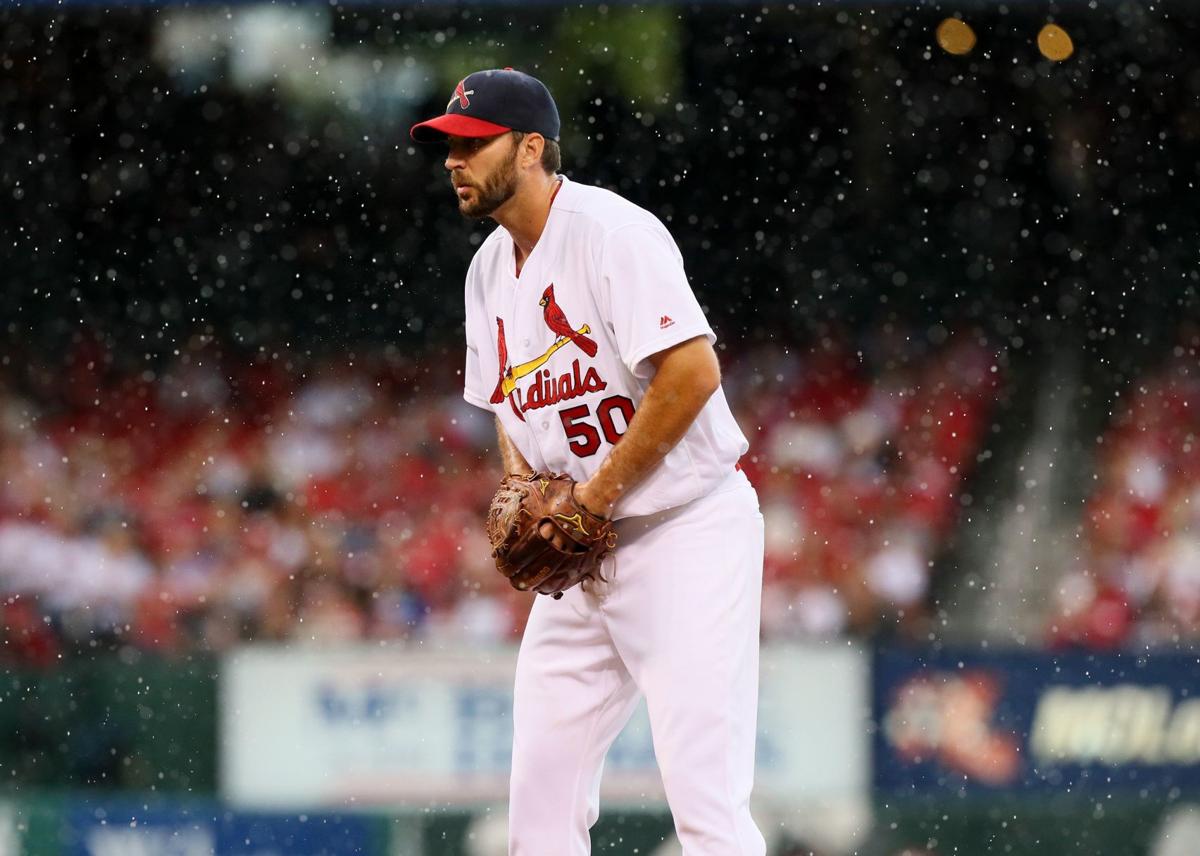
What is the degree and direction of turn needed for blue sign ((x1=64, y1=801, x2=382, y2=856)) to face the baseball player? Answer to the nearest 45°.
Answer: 0° — it already faces them

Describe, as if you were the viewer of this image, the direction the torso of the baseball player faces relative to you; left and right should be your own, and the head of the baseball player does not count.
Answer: facing the viewer and to the left of the viewer

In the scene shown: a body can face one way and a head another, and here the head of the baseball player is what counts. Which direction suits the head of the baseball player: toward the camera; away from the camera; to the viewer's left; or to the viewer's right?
to the viewer's left

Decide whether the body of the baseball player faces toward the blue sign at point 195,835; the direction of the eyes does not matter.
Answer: no

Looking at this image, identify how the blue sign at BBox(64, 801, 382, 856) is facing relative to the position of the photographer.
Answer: facing the viewer

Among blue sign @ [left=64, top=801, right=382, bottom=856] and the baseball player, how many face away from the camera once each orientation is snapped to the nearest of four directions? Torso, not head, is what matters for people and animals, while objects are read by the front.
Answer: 0
